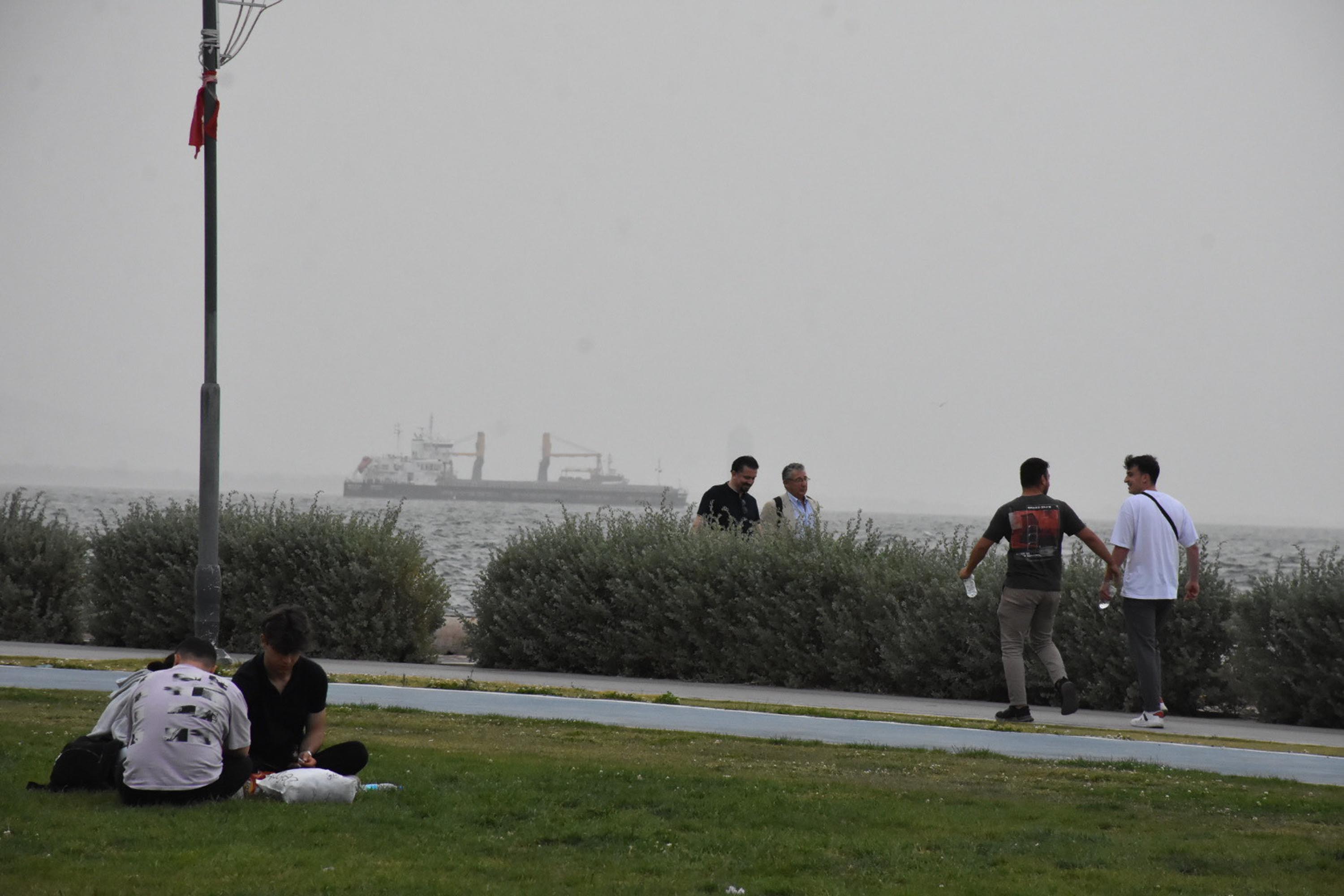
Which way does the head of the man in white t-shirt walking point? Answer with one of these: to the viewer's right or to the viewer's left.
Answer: to the viewer's left

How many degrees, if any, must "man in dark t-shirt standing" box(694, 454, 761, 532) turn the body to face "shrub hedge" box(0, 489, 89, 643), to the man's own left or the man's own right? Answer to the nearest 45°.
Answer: approximately 135° to the man's own right

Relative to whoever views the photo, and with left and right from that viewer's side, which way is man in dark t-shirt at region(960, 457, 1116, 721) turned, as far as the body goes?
facing away from the viewer

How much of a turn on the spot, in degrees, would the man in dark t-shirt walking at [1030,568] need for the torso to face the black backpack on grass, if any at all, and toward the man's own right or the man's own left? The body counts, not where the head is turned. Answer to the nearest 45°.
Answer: approximately 135° to the man's own left

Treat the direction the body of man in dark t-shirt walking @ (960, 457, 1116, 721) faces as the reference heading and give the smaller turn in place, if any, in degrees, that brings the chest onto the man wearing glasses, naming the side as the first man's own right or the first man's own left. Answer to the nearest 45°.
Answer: approximately 45° to the first man's own left

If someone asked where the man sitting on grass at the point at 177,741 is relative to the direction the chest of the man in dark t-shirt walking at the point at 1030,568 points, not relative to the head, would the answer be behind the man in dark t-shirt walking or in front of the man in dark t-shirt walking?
behind

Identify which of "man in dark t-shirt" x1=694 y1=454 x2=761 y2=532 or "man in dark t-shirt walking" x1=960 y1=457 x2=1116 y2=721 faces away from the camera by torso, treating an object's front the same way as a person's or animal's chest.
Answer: "man in dark t-shirt walking" x1=960 y1=457 x2=1116 y2=721

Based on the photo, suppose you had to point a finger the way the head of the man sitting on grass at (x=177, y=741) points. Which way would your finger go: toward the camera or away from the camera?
away from the camera

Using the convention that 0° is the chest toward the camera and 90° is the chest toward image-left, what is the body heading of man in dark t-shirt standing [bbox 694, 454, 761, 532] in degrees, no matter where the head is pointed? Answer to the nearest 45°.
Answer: approximately 315°

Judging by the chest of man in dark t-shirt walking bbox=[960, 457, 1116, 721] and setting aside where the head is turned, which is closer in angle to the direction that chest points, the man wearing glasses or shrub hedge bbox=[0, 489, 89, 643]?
the man wearing glasses

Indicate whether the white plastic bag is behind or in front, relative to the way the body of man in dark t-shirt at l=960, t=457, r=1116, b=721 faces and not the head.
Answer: behind

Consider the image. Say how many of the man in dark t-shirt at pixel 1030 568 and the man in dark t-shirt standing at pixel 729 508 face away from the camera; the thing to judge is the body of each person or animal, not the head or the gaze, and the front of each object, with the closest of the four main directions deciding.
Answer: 1
